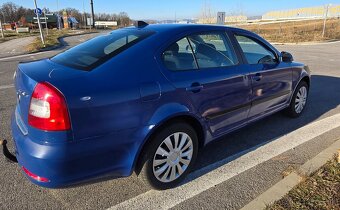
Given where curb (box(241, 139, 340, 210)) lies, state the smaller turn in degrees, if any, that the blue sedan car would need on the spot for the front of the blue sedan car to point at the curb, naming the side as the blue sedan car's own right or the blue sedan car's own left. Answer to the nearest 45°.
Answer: approximately 45° to the blue sedan car's own right

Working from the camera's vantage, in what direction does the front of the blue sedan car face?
facing away from the viewer and to the right of the viewer
